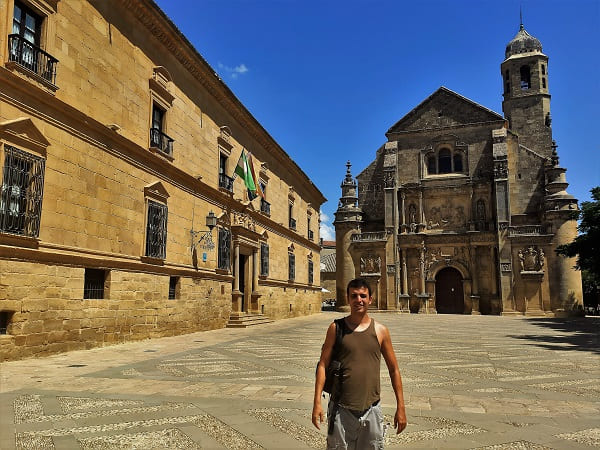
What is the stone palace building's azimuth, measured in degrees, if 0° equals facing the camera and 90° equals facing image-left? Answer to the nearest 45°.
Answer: approximately 315°

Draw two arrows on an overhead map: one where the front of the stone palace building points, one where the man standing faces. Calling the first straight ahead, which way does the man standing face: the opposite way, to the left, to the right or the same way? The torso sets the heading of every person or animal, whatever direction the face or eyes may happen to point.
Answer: to the right

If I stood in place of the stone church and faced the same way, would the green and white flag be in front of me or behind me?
in front

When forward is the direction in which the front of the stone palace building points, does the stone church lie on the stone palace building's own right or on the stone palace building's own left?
on the stone palace building's own left

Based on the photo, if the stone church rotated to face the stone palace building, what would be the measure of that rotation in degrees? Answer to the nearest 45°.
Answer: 0° — it already faces it

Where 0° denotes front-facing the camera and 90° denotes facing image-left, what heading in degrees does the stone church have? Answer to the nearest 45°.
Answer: approximately 0°

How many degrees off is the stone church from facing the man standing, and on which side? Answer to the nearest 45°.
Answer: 0° — it already faces them

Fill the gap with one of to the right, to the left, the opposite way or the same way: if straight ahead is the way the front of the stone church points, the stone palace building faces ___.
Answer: to the left

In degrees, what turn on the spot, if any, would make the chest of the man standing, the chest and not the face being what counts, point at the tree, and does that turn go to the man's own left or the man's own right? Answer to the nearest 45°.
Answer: approximately 135° to the man's own left

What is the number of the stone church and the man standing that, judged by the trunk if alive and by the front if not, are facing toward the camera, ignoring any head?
2

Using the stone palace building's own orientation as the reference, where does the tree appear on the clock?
The tree is roughly at 10 o'clock from the stone palace building.

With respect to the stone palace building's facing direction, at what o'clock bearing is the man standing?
The man standing is roughly at 1 o'clock from the stone palace building.

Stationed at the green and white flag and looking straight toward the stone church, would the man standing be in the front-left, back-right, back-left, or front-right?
back-right
